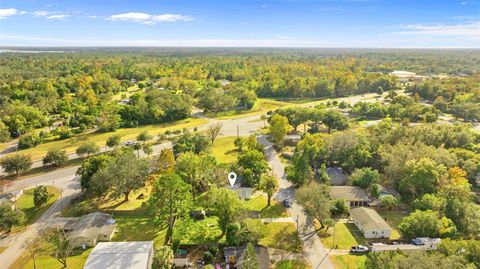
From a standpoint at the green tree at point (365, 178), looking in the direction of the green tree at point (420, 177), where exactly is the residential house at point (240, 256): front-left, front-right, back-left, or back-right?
back-right

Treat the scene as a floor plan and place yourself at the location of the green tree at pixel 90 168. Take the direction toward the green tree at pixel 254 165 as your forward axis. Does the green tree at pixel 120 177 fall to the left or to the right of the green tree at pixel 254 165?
right
